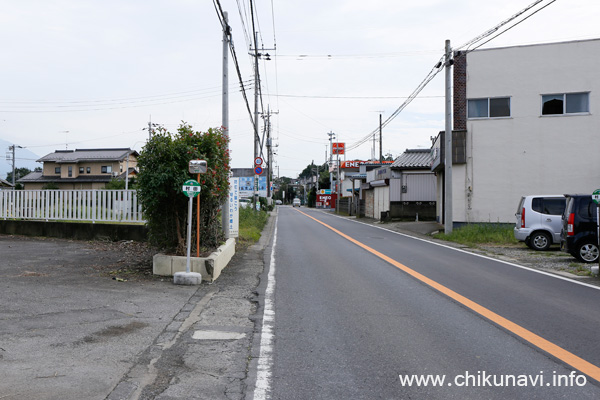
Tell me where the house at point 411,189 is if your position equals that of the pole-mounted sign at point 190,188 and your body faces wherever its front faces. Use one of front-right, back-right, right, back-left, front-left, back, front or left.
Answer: back-left

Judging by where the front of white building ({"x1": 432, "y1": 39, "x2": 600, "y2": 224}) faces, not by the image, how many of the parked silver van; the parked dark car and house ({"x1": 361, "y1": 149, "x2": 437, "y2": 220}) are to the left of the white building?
2

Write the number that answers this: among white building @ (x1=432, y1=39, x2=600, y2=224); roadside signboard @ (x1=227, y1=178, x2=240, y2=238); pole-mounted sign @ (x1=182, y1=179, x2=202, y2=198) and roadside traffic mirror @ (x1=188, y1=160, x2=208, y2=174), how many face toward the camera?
3

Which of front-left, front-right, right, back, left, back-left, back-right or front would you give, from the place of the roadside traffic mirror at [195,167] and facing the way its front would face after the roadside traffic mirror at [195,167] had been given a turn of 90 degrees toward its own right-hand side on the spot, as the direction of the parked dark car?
back

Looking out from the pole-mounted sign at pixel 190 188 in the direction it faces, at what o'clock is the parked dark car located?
The parked dark car is roughly at 9 o'clock from the pole-mounted sign.

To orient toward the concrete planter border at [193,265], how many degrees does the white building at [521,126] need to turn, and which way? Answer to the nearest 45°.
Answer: approximately 90° to its left

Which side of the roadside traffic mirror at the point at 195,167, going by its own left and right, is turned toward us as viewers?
front

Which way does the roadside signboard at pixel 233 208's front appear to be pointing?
toward the camera

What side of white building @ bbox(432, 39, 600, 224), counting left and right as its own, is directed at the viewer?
left

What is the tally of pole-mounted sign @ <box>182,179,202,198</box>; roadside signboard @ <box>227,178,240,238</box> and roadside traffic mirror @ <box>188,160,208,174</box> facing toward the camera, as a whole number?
3

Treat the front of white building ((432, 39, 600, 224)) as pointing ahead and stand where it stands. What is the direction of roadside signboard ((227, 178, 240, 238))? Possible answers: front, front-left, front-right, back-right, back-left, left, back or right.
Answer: front-left

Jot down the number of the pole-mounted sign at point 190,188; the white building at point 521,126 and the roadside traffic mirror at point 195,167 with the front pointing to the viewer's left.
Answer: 1
